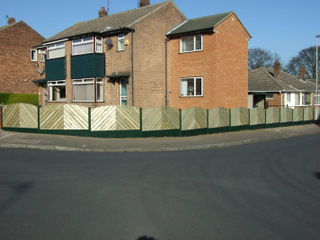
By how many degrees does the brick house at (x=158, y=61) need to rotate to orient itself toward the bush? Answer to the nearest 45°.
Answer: approximately 90° to its right

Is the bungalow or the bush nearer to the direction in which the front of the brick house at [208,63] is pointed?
the bush

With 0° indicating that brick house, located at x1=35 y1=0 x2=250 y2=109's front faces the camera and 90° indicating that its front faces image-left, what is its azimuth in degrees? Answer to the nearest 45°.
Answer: approximately 45°

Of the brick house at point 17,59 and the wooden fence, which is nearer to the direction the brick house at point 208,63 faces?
the wooden fence

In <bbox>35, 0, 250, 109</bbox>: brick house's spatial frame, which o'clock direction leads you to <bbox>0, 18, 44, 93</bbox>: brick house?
<bbox>0, 18, 44, 93</bbox>: brick house is roughly at 3 o'clock from <bbox>35, 0, 250, 109</bbox>: brick house.
